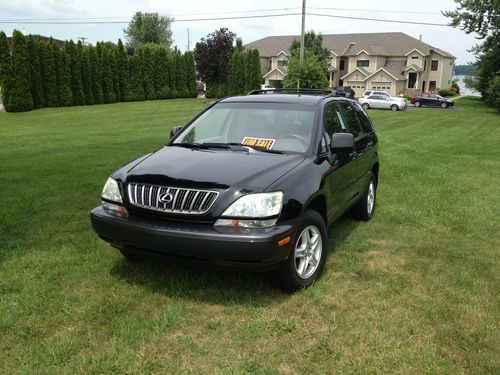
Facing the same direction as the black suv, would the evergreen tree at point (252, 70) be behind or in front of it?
behind

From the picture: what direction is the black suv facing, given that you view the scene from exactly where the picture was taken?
facing the viewer and to the left of the viewer

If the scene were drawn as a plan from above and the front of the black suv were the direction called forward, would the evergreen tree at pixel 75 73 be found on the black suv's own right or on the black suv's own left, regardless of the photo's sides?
on the black suv's own right

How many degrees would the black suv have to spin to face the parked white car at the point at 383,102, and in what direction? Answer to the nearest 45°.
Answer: approximately 135° to its right

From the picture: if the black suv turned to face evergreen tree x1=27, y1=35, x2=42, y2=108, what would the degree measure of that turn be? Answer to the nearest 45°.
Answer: approximately 90° to its right

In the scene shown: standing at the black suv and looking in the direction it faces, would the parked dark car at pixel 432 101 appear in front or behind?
behind

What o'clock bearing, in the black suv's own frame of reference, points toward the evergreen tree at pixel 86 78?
The evergreen tree is roughly at 4 o'clock from the black suv.

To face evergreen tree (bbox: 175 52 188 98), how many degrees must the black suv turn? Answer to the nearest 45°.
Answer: approximately 135° to its right

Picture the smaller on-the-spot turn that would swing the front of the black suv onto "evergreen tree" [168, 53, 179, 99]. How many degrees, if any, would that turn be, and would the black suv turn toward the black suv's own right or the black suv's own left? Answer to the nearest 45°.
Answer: approximately 135° to the black suv's own right

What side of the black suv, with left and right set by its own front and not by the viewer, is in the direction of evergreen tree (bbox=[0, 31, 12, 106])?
right

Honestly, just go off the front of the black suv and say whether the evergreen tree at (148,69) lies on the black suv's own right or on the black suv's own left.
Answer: on the black suv's own right
